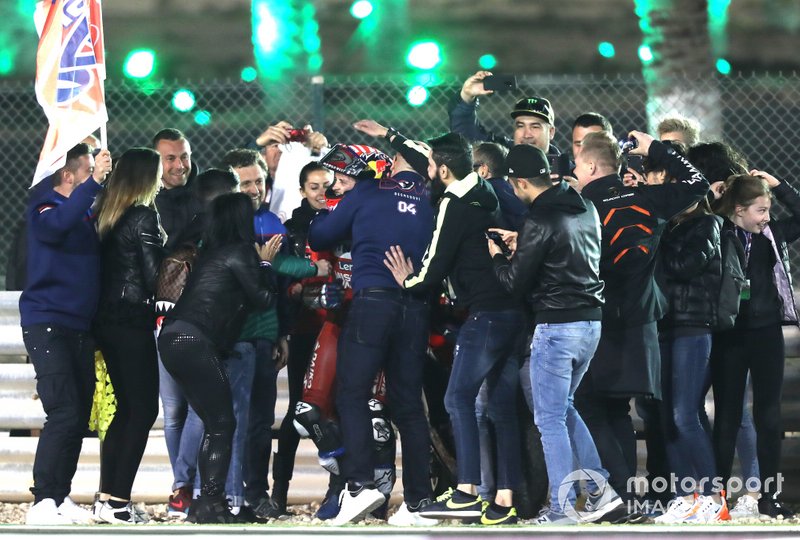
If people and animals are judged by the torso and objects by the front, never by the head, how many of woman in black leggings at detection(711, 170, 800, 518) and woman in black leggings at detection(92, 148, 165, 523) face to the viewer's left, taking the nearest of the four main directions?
0

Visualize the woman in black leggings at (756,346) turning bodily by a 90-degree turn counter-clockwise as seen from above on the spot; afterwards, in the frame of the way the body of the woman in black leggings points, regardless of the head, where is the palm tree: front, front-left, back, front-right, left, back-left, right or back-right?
front-left

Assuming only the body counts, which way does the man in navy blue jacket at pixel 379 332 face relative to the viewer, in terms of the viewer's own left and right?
facing away from the viewer and to the left of the viewer

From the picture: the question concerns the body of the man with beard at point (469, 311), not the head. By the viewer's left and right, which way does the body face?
facing to the left of the viewer

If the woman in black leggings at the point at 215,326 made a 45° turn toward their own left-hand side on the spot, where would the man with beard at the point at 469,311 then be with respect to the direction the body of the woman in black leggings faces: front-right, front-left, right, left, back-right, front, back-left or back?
right

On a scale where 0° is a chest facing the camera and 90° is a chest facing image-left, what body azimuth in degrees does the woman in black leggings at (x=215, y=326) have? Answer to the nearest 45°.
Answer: approximately 225°

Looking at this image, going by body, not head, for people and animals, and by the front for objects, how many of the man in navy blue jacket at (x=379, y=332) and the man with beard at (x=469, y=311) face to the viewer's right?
0

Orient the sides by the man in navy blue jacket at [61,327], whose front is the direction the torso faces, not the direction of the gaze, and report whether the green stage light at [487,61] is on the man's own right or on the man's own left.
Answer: on the man's own left

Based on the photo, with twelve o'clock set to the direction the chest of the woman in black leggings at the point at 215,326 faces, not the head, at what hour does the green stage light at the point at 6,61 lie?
The green stage light is roughly at 10 o'clock from the woman in black leggings.

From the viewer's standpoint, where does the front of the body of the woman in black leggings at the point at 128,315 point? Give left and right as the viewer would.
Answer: facing away from the viewer and to the right of the viewer

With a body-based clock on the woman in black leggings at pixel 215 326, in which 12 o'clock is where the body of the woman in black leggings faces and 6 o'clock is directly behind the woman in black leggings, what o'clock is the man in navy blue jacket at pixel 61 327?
The man in navy blue jacket is roughly at 8 o'clock from the woman in black leggings.

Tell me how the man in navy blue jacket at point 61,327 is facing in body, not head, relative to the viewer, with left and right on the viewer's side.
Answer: facing to the right of the viewer
